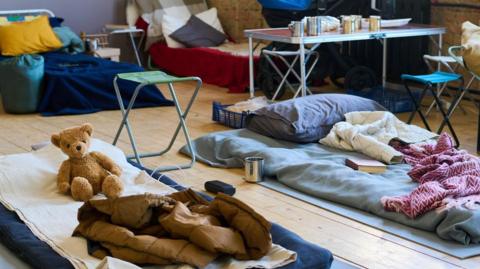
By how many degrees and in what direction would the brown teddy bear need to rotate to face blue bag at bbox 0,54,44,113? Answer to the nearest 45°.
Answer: approximately 180°

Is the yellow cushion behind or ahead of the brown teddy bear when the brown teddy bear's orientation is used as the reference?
behind

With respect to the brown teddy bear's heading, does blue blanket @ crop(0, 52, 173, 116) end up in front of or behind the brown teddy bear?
behind

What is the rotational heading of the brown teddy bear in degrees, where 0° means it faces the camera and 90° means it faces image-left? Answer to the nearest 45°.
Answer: approximately 0°

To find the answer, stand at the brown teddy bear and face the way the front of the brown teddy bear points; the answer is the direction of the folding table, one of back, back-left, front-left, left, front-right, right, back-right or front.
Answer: back-left

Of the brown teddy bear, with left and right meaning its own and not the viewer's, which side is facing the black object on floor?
left

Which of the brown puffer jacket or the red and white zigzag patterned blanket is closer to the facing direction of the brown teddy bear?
the brown puffer jacket

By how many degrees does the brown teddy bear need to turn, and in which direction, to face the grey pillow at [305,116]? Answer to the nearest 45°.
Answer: approximately 135° to its left

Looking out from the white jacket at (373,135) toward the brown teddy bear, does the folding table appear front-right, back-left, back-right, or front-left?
back-right

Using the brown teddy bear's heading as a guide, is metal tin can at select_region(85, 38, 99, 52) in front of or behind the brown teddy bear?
behind

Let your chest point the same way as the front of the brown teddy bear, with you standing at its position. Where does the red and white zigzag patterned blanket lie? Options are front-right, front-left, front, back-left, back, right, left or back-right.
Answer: left

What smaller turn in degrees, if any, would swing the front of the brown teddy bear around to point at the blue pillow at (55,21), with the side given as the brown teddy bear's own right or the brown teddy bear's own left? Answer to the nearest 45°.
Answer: approximately 180°
